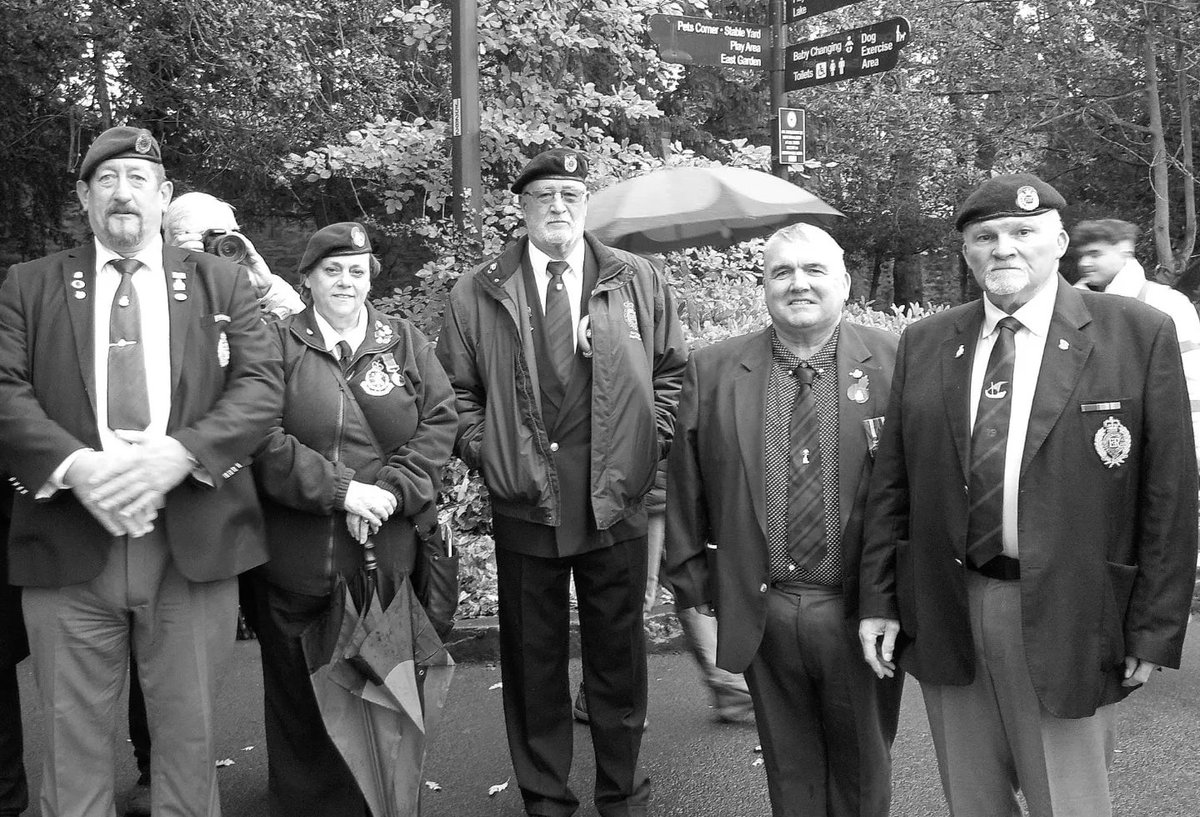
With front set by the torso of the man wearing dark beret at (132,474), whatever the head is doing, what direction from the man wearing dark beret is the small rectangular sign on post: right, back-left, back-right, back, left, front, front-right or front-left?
back-left

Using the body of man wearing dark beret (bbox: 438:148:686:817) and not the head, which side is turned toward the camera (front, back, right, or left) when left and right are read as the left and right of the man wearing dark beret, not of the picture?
front

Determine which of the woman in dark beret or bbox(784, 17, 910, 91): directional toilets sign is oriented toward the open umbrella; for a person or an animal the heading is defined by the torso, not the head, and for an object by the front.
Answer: the directional toilets sign

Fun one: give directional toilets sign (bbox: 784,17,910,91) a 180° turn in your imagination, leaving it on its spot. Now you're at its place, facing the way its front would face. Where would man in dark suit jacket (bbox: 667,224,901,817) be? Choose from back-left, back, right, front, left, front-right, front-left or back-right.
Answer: back-right

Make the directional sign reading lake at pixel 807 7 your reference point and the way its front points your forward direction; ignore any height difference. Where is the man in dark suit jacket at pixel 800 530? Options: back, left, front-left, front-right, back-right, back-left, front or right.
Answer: front-left

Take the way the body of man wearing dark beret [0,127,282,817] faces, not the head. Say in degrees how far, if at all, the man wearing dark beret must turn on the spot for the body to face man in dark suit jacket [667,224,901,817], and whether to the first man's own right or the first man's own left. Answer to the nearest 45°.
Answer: approximately 45° to the first man's own left

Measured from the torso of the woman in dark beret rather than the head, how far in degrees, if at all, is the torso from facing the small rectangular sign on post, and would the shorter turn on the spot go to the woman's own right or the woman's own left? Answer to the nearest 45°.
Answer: approximately 135° to the woman's own left

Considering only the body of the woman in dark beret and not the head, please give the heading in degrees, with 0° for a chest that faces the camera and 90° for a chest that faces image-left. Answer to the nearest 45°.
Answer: approximately 0°

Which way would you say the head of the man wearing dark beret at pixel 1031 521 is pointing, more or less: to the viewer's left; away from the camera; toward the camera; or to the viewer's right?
toward the camera

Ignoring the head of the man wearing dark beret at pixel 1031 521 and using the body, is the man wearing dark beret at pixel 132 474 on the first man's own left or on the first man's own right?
on the first man's own right

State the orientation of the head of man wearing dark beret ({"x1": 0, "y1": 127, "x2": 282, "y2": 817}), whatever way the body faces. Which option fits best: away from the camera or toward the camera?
toward the camera

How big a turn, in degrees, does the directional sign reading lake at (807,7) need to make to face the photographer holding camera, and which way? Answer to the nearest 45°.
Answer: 0° — it already faces them

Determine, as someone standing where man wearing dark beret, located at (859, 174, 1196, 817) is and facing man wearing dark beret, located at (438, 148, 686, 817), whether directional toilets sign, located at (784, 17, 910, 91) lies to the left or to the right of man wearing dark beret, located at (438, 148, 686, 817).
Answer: right

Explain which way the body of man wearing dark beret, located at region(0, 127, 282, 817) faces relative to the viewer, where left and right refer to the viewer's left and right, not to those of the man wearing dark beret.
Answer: facing the viewer

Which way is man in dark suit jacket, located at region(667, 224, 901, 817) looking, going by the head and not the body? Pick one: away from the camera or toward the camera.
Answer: toward the camera

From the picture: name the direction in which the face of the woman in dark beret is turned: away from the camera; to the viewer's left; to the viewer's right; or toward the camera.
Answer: toward the camera

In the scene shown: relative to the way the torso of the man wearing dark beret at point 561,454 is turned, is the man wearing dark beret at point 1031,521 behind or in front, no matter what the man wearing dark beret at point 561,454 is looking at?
in front

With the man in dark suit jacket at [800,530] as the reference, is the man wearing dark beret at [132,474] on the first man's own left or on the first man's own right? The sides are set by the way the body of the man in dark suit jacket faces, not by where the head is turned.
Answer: on the first man's own right

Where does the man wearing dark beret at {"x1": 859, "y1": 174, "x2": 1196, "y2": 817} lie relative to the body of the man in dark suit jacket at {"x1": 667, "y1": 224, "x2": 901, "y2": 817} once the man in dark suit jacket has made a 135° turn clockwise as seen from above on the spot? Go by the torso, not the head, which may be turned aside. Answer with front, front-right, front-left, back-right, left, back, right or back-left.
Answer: back

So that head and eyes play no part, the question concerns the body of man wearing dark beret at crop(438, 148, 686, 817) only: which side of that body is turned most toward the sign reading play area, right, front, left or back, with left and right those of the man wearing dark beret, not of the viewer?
back
